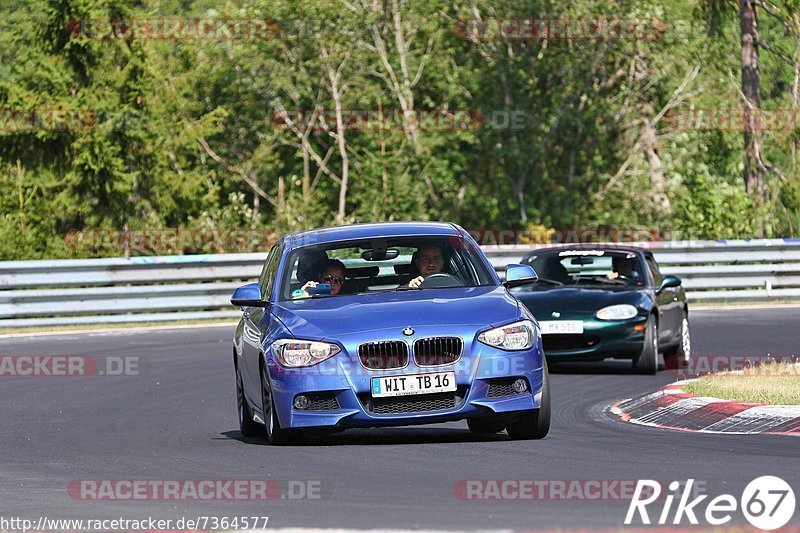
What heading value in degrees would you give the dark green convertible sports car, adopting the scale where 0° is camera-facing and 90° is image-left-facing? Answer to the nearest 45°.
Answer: approximately 45°

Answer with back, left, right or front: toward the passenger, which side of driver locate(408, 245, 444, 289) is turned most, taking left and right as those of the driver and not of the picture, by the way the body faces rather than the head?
right

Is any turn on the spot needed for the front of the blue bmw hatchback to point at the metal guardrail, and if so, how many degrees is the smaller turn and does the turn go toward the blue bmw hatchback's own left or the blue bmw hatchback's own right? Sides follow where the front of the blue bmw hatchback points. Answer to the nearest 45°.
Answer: approximately 180°

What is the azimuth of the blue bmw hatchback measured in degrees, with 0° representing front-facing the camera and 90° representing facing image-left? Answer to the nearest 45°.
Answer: approximately 0°

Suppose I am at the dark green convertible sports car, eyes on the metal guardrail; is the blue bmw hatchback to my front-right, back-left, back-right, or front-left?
back-left

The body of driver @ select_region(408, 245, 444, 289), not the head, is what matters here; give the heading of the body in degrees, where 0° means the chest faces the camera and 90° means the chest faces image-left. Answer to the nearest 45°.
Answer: approximately 0°

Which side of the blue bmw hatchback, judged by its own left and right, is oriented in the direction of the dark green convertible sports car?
back

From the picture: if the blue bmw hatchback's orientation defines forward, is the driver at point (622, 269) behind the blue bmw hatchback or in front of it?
behind
